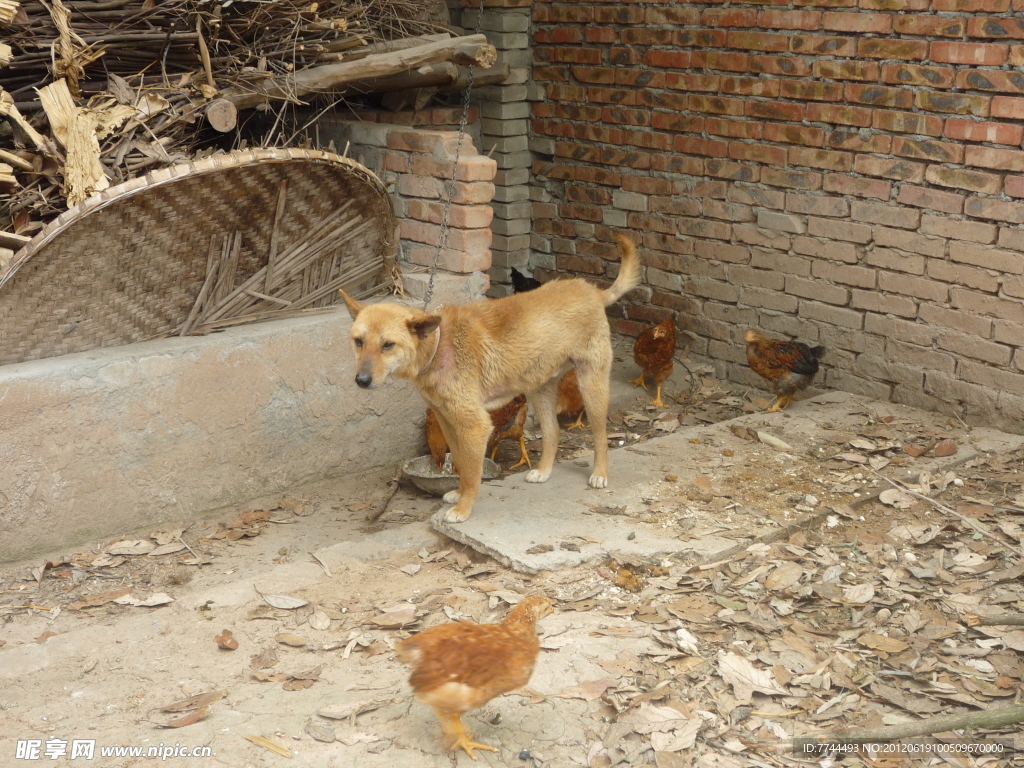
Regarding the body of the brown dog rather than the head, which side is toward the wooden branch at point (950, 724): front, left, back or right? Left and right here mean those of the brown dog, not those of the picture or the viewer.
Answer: left

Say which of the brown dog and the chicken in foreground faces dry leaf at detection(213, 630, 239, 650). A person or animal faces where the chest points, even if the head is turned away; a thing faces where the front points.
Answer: the brown dog

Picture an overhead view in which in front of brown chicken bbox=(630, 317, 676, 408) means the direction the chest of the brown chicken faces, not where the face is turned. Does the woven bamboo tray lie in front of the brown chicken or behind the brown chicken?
in front

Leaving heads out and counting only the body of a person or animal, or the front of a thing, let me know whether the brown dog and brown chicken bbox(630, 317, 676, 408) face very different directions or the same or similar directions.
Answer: same or similar directions

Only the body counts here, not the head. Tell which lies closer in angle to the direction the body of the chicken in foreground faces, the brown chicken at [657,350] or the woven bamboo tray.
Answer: the brown chicken

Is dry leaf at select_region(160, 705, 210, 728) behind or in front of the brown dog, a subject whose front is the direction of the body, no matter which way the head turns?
in front

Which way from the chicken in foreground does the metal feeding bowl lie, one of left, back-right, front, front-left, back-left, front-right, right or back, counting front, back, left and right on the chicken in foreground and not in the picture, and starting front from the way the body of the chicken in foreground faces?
left

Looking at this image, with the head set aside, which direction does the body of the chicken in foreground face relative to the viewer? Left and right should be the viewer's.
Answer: facing to the right of the viewer

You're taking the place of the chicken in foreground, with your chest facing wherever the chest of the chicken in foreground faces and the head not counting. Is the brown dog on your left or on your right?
on your left

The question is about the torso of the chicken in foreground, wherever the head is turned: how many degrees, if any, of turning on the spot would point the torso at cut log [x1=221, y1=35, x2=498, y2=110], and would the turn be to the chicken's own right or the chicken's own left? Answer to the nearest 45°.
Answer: approximately 90° to the chicken's own left

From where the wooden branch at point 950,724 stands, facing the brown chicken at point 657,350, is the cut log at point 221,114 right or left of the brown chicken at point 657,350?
left

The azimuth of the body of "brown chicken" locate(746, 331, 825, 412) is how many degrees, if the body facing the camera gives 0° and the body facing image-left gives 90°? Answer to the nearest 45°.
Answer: approximately 90°
